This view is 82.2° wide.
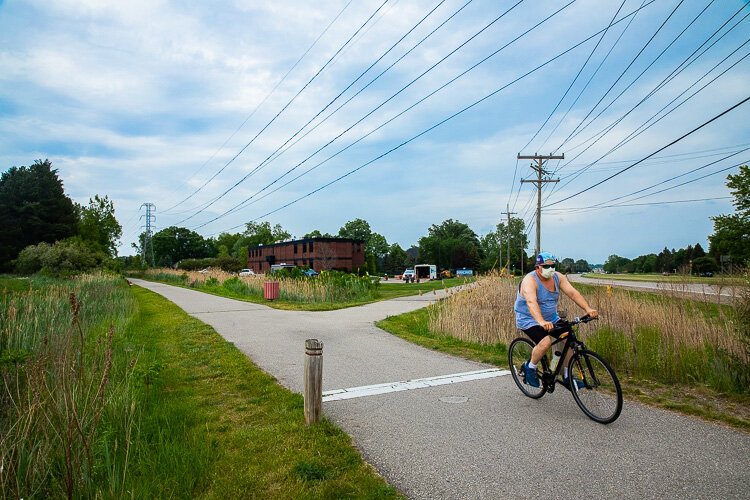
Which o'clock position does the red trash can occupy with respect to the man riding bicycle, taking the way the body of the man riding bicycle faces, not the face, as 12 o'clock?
The red trash can is roughly at 6 o'clock from the man riding bicycle.

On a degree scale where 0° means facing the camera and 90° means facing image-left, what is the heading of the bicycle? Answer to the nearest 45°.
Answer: approximately 315°

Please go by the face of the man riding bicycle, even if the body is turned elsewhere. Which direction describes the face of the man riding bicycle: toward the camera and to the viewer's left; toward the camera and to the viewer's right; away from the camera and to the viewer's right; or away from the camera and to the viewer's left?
toward the camera and to the viewer's right

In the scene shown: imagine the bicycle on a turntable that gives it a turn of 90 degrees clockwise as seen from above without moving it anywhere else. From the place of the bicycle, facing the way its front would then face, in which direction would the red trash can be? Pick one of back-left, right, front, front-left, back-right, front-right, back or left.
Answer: right

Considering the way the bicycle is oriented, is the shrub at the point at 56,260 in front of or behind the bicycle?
behind

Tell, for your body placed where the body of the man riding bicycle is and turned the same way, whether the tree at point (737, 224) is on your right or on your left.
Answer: on your left
